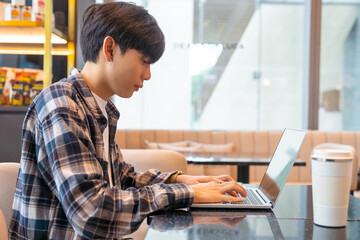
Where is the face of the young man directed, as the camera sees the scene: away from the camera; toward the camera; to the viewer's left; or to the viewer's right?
to the viewer's right

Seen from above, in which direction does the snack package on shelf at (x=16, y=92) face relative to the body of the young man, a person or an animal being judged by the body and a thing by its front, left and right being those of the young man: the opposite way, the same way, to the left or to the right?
to the right

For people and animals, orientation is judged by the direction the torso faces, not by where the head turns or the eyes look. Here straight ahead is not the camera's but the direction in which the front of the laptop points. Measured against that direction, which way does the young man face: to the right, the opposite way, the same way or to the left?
the opposite way

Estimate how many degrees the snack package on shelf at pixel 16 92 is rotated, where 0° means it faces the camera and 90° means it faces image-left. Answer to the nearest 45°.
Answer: approximately 0°

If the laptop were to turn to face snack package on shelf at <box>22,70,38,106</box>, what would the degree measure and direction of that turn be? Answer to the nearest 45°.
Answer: approximately 45° to its right

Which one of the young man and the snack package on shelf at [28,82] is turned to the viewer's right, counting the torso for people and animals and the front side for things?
the young man

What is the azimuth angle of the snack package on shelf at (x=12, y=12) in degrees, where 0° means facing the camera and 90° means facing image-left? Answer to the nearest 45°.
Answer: approximately 0°

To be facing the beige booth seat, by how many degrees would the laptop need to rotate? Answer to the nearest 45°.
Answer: approximately 90° to its right

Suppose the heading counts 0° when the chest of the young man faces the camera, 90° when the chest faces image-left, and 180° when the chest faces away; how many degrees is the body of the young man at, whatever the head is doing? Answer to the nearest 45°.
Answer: approximately 270°

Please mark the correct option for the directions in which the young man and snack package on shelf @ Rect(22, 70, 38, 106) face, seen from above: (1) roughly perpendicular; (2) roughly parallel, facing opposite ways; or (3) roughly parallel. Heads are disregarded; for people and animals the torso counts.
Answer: roughly perpendicular
